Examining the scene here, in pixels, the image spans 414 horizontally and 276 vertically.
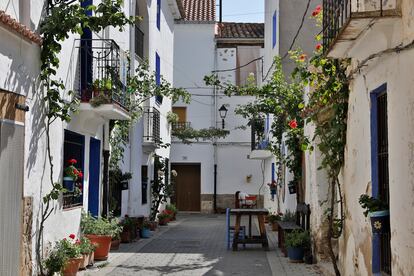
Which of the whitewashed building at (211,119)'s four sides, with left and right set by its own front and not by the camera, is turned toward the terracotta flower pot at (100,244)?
front

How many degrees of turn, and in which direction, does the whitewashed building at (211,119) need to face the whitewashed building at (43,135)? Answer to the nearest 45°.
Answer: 0° — it already faces it

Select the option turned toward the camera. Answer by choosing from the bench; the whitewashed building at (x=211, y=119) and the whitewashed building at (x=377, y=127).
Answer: the whitewashed building at (x=211, y=119)

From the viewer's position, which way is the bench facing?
facing to the left of the viewer

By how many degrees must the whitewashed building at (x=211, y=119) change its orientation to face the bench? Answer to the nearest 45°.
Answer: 0° — it already faces it

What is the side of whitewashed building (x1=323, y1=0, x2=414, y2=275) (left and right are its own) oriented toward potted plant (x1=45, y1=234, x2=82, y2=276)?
front

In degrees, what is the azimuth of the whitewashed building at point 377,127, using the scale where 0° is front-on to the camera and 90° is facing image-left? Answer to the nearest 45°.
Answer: approximately 90°

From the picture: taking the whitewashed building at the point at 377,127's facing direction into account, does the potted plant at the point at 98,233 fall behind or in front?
in front

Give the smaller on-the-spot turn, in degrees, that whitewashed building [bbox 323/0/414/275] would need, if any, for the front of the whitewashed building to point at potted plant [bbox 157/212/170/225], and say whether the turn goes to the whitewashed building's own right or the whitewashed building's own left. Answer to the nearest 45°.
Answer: approximately 45° to the whitewashed building's own right

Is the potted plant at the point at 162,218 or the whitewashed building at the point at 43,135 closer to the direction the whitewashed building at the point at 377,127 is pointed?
the whitewashed building

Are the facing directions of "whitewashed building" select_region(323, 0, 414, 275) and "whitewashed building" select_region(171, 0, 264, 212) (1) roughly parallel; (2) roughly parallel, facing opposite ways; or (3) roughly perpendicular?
roughly perpendicular
